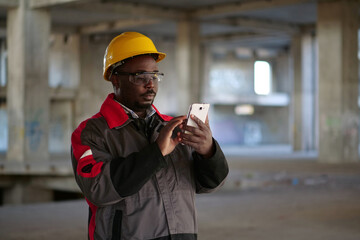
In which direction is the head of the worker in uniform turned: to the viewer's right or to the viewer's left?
to the viewer's right

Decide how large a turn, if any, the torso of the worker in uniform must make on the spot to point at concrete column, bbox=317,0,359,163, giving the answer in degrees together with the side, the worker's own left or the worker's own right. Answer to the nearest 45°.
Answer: approximately 135° to the worker's own left

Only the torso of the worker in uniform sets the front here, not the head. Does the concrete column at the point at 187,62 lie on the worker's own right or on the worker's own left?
on the worker's own left

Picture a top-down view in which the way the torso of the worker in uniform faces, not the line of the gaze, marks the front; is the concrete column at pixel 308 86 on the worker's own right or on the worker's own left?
on the worker's own left

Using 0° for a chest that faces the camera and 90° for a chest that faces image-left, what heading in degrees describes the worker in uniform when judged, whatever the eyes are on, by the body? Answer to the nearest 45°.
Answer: approximately 315°

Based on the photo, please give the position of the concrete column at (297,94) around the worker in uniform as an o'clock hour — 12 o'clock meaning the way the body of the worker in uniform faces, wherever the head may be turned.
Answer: The concrete column is roughly at 8 o'clock from the worker in uniform.

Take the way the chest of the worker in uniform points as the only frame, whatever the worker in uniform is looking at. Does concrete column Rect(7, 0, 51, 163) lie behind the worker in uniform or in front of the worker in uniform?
behind
